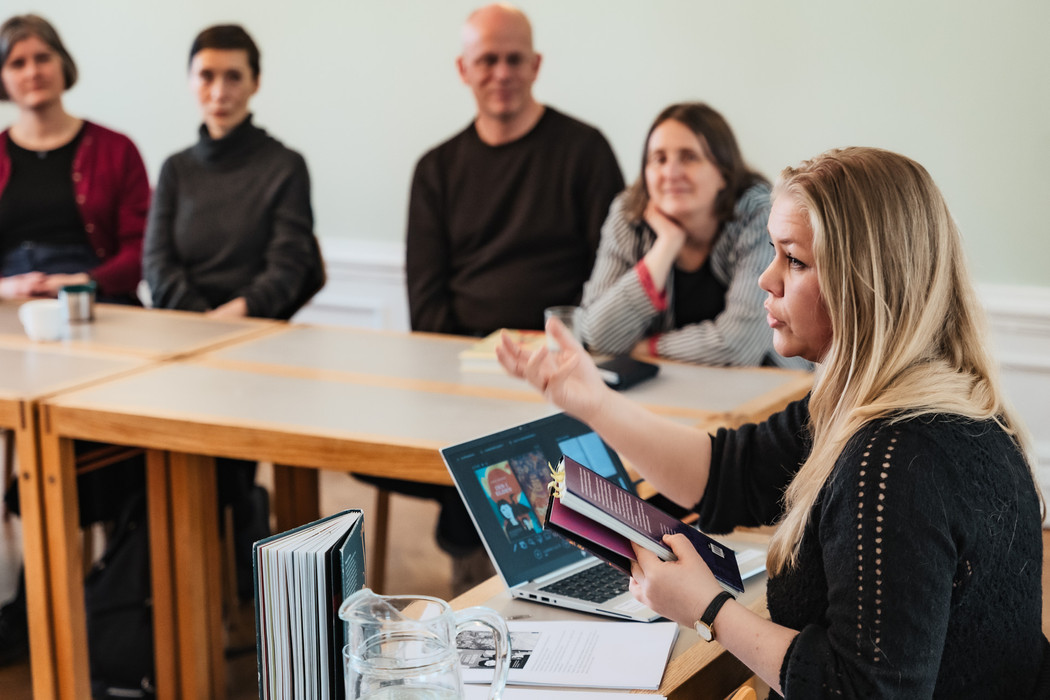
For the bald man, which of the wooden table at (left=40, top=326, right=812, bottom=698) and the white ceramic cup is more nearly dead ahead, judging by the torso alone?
the wooden table

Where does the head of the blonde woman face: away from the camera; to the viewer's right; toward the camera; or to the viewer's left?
to the viewer's left

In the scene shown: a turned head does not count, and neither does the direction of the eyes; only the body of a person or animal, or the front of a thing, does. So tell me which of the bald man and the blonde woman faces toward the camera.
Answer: the bald man

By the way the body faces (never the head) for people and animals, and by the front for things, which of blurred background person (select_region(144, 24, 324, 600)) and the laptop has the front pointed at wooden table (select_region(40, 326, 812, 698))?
the blurred background person

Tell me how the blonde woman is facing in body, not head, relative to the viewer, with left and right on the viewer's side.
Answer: facing to the left of the viewer

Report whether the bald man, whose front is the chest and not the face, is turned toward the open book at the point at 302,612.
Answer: yes

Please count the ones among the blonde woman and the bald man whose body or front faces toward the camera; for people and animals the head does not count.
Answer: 1

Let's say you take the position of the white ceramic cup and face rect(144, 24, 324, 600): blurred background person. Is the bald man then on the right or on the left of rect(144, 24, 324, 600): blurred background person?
right

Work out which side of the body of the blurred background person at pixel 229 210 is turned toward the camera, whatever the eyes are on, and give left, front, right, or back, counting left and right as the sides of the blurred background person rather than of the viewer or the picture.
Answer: front

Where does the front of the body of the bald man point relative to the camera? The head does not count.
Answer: toward the camera

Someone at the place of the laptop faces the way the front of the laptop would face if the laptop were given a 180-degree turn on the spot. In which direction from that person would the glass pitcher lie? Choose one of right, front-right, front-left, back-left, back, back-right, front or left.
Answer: back-left

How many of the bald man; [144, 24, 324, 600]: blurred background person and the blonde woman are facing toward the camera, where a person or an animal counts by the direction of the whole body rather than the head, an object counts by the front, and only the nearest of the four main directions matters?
2

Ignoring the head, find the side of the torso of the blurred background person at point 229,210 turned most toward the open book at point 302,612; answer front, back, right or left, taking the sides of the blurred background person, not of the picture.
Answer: front
